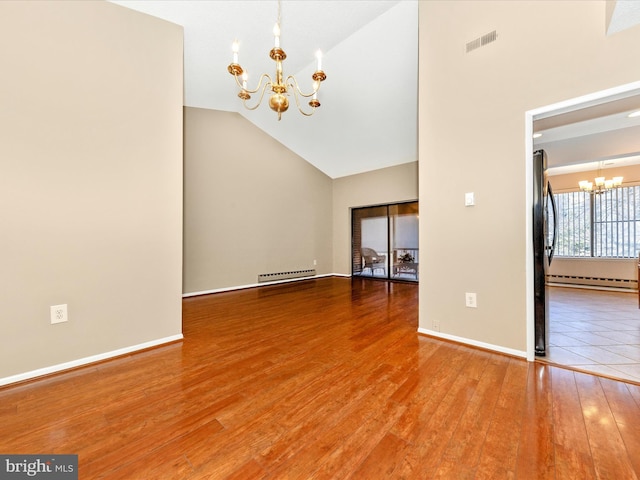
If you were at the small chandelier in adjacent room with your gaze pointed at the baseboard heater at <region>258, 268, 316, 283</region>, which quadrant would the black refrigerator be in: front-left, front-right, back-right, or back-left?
front-left

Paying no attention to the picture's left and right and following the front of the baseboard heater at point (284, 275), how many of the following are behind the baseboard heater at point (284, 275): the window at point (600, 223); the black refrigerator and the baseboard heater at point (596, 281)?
0

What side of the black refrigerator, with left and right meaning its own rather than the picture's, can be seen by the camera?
right

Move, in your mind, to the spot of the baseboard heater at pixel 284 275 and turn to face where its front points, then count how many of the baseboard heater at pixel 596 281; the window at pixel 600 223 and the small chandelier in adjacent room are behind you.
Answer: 0

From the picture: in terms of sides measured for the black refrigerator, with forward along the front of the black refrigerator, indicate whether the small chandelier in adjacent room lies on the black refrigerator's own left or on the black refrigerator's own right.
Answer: on the black refrigerator's own left

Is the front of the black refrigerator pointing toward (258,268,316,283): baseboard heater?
no

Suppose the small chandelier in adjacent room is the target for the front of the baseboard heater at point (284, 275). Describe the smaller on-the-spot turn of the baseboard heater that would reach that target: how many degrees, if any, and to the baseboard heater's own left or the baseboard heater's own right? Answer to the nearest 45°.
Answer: approximately 45° to the baseboard heater's own left

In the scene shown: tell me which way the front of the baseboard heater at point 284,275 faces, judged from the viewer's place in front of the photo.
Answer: facing the viewer and to the right of the viewer

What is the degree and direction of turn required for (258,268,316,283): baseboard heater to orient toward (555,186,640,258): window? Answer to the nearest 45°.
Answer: approximately 45° to its left

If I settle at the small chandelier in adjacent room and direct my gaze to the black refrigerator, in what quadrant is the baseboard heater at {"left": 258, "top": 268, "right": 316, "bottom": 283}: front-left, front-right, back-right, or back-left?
front-right

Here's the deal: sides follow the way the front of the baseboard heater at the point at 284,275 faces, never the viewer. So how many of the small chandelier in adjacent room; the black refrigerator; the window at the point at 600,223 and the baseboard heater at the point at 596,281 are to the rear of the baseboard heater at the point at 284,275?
0

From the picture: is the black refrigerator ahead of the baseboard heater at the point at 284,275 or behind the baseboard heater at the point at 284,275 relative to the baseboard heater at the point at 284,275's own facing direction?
ahead

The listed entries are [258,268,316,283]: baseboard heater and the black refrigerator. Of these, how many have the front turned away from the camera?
0

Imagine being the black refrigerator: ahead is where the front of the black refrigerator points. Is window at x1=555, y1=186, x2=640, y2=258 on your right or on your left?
on your left
